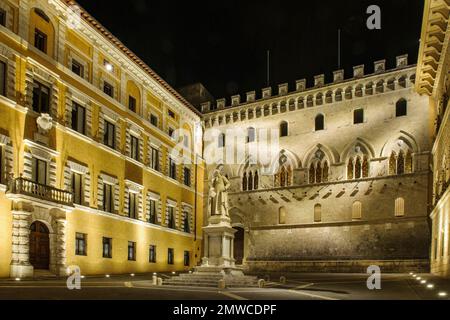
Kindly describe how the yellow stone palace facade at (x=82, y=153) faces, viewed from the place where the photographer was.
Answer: facing the viewer and to the right of the viewer

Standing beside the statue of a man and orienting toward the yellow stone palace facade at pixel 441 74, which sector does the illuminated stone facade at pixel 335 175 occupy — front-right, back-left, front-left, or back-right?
front-left

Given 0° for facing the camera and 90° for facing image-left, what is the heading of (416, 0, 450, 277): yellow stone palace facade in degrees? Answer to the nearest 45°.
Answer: approximately 90°

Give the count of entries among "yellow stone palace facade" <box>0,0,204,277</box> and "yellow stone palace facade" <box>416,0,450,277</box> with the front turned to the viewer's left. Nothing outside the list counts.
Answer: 1

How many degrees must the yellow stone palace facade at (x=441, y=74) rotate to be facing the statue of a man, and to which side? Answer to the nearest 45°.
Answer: approximately 45° to its left
